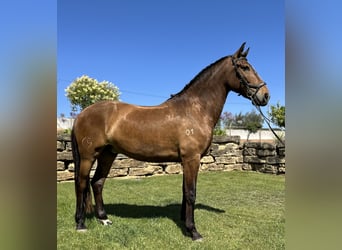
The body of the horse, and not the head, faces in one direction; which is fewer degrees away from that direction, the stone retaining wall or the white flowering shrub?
the stone retaining wall

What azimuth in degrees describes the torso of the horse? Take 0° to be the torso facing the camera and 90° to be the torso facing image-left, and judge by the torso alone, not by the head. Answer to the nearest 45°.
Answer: approximately 270°
